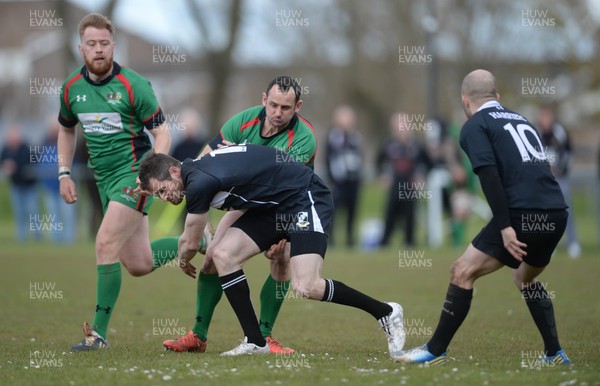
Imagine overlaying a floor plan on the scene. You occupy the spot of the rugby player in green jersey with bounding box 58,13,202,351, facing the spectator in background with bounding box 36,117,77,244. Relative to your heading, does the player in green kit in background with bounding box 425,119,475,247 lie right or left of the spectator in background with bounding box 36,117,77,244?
right

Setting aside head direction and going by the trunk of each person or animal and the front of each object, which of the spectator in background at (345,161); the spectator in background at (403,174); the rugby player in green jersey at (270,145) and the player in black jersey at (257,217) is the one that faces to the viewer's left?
the player in black jersey

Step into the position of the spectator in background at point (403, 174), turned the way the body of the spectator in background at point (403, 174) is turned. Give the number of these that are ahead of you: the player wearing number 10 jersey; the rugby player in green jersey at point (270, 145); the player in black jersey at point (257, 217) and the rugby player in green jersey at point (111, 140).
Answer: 4

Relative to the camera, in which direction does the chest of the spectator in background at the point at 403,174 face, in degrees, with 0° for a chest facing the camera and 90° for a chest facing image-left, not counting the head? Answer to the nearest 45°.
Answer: approximately 0°

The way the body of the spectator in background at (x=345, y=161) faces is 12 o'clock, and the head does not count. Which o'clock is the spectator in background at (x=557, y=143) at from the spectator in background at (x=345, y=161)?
the spectator in background at (x=557, y=143) is roughly at 10 o'clock from the spectator in background at (x=345, y=161).

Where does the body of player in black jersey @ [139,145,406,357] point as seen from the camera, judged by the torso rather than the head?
to the viewer's left

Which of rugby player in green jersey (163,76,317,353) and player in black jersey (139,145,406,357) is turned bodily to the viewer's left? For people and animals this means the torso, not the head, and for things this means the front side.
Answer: the player in black jersey

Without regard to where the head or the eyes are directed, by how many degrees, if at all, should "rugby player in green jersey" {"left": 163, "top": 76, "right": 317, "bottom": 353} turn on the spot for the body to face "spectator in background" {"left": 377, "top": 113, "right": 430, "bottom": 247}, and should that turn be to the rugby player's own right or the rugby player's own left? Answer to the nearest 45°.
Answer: approximately 180°

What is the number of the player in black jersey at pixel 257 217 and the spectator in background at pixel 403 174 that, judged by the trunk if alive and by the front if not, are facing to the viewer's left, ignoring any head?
1

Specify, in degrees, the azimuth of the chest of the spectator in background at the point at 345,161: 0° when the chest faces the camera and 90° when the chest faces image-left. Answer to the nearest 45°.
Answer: approximately 0°

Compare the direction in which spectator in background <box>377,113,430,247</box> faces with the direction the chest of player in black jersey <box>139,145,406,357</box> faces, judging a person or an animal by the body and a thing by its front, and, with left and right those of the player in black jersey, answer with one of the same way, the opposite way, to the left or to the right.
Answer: to the left

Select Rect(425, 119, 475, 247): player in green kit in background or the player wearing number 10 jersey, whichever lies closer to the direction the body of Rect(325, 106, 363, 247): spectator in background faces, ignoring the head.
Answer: the player wearing number 10 jersey

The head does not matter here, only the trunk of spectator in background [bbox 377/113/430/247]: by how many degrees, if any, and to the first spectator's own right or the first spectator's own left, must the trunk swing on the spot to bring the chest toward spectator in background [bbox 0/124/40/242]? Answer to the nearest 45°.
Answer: approximately 90° to the first spectator's own right

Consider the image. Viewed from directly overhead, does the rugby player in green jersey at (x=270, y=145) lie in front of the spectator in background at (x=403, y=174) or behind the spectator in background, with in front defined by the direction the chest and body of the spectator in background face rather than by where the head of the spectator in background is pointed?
in front
